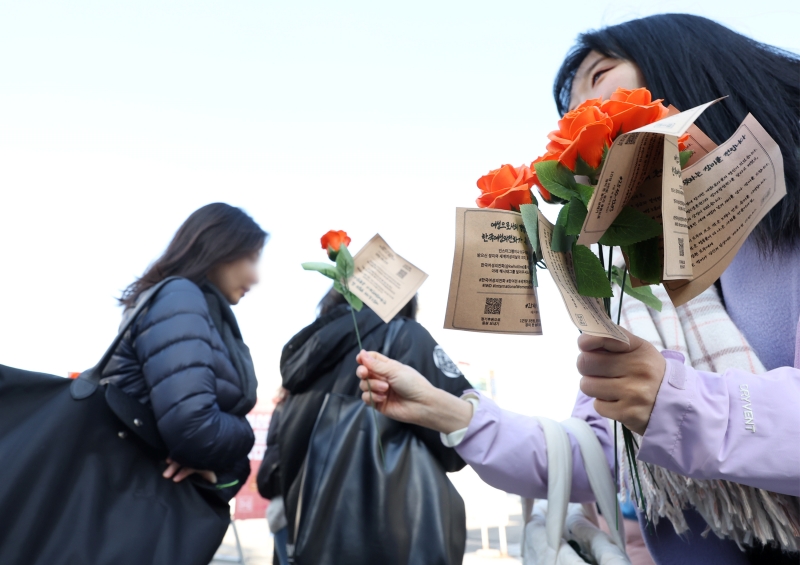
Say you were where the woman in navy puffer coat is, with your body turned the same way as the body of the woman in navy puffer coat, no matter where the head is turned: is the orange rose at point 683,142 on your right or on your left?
on your right

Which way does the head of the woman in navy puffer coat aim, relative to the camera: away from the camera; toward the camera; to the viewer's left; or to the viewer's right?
to the viewer's right

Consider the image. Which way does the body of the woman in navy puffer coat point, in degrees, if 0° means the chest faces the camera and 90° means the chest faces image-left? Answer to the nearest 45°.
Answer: approximately 270°

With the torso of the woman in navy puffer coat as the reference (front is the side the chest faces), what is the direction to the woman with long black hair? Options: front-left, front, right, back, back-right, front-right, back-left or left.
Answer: front-right

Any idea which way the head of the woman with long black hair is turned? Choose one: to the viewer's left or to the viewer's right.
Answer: to the viewer's left
